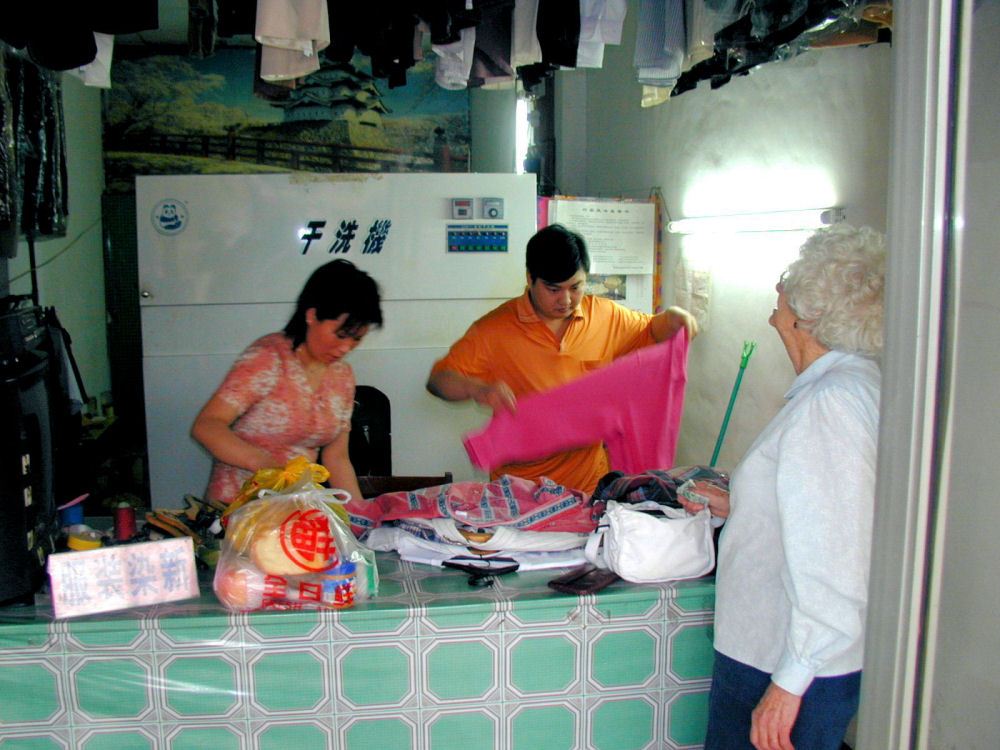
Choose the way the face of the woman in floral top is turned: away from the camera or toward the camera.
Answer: toward the camera

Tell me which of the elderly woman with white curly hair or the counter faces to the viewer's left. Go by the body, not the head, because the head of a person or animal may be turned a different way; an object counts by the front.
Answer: the elderly woman with white curly hair

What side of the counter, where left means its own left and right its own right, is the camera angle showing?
front

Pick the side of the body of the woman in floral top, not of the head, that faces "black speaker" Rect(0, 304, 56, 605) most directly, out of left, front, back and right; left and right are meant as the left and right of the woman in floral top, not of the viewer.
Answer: right

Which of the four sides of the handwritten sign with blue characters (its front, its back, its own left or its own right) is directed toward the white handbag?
left

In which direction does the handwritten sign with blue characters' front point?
toward the camera

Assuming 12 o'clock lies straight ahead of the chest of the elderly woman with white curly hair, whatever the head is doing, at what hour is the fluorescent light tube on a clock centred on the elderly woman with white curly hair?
The fluorescent light tube is roughly at 3 o'clock from the elderly woman with white curly hair.

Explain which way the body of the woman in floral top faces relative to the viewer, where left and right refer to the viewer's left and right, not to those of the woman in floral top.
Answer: facing the viewer and to the right of the viewer

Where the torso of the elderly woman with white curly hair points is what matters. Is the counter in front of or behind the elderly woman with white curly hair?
in front

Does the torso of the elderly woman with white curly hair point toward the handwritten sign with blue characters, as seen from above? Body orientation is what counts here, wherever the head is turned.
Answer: yes

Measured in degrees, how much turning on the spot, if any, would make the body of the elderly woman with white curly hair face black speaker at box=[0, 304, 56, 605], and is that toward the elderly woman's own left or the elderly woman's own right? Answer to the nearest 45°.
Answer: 0° — they already face it

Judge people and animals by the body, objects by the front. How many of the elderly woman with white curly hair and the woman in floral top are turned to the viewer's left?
1

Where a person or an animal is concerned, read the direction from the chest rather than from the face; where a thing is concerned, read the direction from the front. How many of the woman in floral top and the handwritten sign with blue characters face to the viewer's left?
0

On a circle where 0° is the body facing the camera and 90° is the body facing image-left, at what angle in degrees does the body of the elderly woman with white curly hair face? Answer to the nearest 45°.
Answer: approximately 90°
